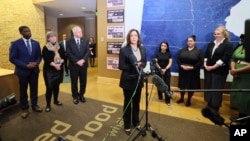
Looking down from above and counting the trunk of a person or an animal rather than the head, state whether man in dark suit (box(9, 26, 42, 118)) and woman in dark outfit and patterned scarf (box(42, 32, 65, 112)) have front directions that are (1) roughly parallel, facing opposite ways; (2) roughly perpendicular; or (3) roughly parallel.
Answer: roughly parallel

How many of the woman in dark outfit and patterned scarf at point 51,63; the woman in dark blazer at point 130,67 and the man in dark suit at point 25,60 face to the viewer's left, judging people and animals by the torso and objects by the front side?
0

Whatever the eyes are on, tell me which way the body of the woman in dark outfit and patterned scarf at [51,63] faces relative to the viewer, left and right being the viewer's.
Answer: facing the viewer and to the right of the viewer

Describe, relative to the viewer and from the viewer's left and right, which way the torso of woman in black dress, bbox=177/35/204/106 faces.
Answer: facing the viewer and to the left of the viewer

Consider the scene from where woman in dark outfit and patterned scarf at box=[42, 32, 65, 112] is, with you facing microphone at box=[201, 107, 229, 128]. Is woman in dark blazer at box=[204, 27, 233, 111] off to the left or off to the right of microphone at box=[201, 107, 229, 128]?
left

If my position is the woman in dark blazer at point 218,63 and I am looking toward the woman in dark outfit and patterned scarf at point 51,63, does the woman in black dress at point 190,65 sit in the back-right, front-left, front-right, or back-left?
front-right

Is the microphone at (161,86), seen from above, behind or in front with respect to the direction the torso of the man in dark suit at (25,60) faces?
in front

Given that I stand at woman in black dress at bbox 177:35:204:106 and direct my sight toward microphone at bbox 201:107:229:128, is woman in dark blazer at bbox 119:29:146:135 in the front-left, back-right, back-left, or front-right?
front-right

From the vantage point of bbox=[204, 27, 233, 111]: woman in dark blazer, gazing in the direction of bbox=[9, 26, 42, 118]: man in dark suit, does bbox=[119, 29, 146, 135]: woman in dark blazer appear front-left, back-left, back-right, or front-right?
front-left

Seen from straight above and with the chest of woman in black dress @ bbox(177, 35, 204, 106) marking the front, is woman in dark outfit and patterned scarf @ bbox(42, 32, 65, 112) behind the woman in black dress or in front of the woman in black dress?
in front

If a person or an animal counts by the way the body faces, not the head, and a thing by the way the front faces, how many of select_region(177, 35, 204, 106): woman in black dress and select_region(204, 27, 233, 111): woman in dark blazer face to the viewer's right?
0

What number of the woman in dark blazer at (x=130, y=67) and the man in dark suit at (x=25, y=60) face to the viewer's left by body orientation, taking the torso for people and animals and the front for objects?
0
